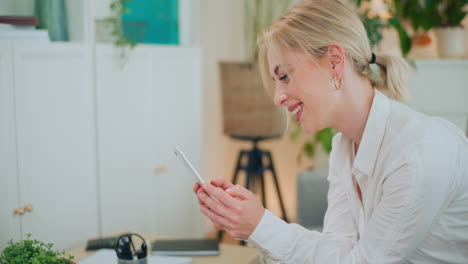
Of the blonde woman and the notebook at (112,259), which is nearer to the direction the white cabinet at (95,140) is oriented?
the notebook

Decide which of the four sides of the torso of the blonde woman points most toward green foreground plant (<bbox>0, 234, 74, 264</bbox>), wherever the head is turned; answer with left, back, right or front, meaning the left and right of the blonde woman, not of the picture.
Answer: front

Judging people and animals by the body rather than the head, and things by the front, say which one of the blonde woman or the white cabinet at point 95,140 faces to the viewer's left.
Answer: the blonde woman

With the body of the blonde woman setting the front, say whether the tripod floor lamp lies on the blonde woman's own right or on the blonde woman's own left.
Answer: on the blonde woman's own right

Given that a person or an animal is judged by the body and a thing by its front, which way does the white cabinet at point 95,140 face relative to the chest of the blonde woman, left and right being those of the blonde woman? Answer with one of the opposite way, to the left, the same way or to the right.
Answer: to the left

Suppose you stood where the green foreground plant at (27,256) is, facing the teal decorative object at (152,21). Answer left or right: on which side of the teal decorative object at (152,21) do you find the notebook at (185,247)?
right

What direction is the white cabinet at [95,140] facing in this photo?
toward the camera

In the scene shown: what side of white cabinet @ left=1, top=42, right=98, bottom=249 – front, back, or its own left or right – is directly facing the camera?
front

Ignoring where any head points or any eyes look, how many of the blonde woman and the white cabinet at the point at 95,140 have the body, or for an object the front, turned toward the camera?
1

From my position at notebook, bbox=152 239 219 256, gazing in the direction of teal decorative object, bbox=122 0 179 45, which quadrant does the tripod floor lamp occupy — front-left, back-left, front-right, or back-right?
front-right

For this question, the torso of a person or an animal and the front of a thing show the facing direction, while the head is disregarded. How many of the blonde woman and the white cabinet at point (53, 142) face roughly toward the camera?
1

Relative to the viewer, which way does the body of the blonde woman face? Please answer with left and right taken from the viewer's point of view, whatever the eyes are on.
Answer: facing to the left of the viewer

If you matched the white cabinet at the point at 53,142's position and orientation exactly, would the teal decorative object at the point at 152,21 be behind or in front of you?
behind

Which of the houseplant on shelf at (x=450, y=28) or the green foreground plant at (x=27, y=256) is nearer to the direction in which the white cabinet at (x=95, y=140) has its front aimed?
the green foreground plant

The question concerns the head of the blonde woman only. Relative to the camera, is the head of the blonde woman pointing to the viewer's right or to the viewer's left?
to the viewer's left

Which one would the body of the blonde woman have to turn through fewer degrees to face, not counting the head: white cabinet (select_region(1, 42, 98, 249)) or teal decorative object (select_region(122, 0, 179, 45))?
the white cabinet
